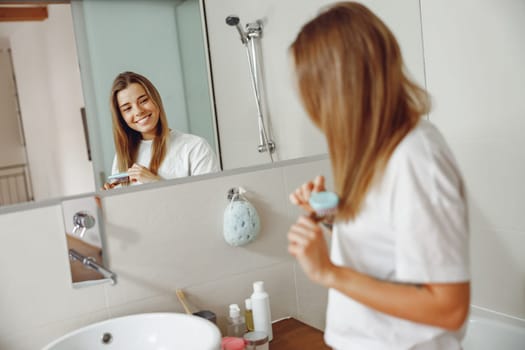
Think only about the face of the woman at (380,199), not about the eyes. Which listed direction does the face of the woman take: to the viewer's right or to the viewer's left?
to the viewer's left

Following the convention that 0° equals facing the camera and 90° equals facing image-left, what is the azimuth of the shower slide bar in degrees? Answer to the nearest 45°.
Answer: approximately 45°

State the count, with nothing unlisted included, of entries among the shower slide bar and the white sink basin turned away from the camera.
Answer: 0

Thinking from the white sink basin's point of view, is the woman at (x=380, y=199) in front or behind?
in front

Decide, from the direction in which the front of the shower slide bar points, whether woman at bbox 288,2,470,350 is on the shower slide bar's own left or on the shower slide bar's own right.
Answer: on the shower slide bar's own left

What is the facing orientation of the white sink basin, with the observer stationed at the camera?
facing the viewer and to the right of the viewer
